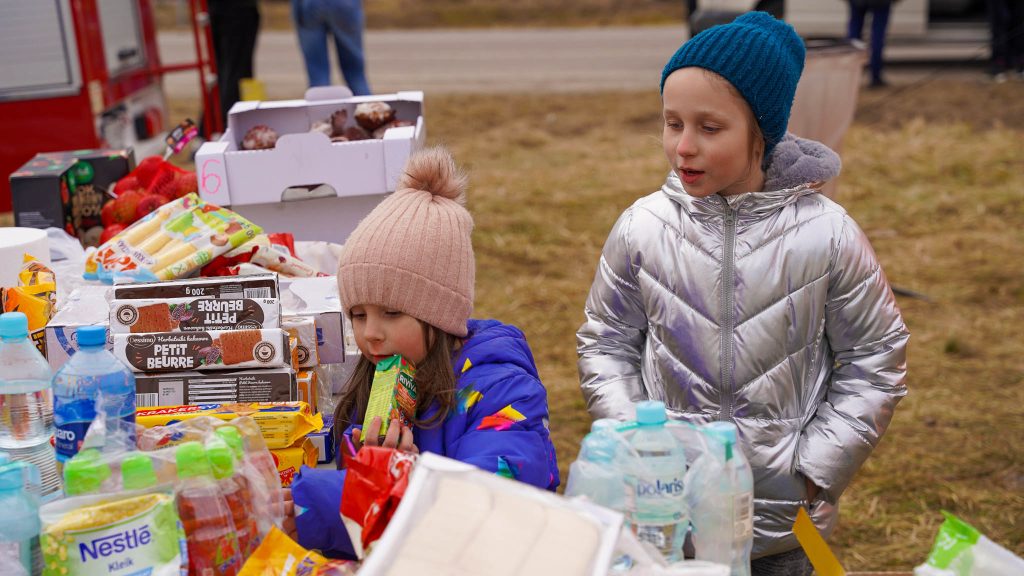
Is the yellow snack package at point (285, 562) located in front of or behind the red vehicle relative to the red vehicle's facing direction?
behind

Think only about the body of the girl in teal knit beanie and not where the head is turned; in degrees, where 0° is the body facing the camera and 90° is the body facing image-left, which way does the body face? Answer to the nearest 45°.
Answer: approximately 0°

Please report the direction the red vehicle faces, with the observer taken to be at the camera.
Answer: facing away from the viewer and to the left of the viewer

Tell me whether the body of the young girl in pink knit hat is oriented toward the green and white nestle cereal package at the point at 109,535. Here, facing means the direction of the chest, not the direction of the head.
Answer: yes

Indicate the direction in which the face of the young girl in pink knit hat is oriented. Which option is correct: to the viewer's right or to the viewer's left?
to the viewer's left

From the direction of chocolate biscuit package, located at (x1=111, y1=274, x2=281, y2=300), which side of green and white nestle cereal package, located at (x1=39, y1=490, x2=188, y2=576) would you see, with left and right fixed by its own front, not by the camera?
back

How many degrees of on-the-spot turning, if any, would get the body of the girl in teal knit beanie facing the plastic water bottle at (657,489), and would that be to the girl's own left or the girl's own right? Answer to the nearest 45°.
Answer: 0° — they already face it

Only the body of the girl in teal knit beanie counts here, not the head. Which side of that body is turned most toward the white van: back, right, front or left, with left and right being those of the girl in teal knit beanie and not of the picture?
back

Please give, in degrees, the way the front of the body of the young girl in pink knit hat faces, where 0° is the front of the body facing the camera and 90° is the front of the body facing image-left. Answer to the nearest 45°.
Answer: approximately 45°
